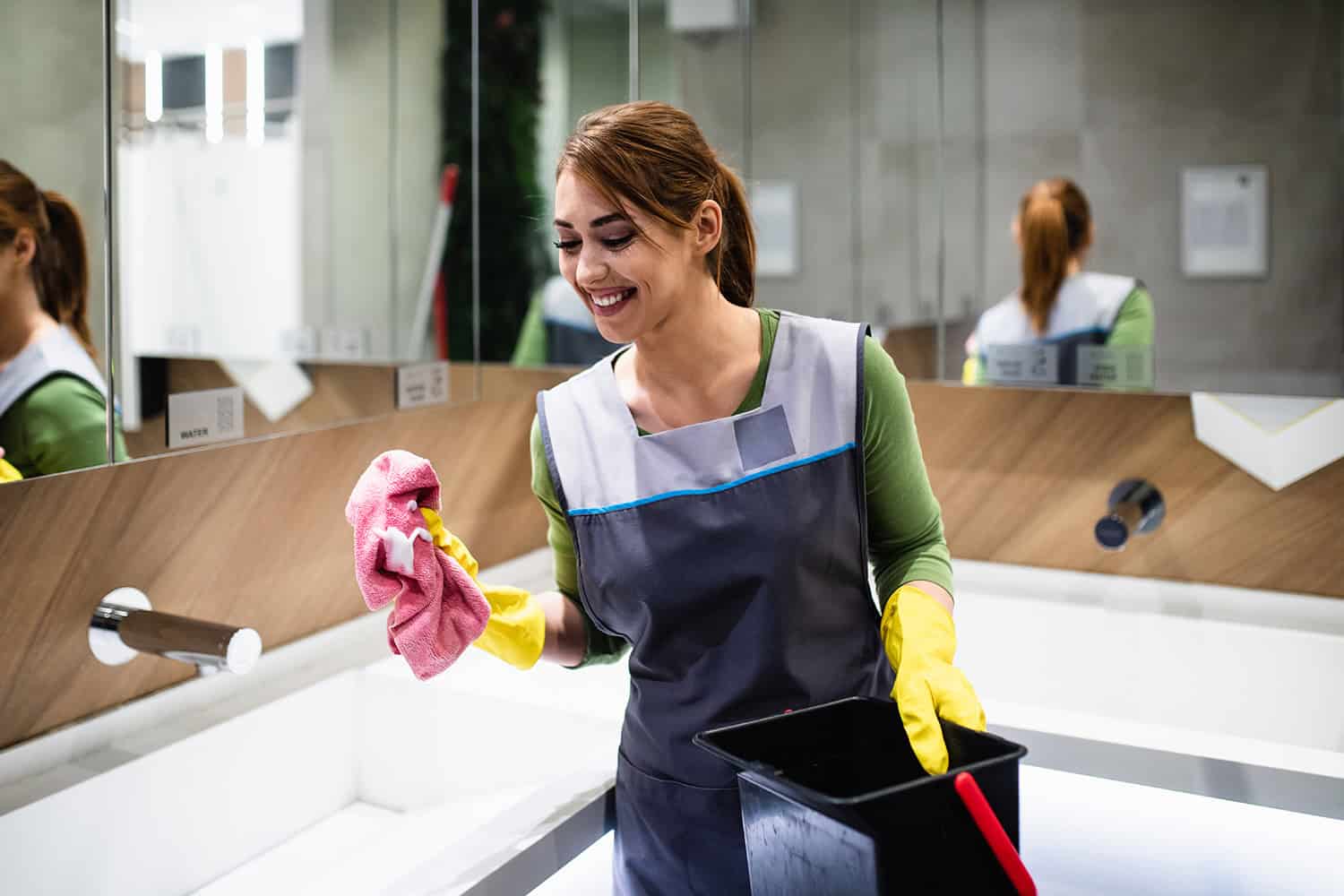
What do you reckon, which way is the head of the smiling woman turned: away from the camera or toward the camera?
toward the camera

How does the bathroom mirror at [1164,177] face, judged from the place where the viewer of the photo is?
facing the viewer

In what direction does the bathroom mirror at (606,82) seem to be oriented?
toward the camera

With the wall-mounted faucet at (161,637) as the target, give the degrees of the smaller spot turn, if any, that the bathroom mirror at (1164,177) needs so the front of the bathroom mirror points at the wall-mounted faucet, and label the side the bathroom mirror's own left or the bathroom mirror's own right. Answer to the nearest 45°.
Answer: approximately 45° to the bathroom mirror's own right

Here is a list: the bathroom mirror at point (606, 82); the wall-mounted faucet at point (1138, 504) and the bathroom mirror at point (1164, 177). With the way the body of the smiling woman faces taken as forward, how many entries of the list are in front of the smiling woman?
0

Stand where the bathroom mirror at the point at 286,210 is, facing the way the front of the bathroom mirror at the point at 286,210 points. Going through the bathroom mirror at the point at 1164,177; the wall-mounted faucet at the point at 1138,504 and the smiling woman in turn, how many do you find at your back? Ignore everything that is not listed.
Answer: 0

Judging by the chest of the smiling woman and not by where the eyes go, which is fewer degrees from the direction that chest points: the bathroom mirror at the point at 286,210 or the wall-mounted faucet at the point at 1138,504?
the bathroom mirror

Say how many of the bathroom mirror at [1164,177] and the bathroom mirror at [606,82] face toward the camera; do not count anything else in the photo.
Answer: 2

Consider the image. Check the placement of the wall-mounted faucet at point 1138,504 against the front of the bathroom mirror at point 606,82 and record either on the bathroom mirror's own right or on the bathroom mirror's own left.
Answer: on the bathroom mirror's own left

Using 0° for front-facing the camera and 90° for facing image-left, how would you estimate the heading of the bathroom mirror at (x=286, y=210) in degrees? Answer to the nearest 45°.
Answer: approximately 315°

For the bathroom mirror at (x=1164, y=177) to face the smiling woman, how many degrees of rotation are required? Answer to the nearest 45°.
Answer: approximately 45° to its right
